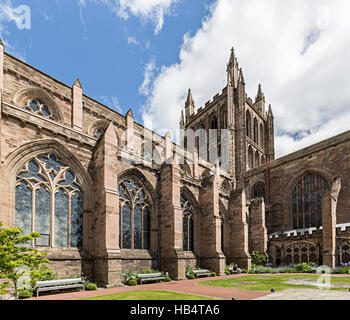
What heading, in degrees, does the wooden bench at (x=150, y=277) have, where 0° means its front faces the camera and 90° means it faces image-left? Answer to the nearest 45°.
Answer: approximately 315°

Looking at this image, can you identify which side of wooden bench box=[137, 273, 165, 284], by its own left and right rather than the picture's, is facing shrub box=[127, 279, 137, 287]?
right

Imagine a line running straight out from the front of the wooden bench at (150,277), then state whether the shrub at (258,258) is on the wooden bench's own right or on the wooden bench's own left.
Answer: on the wooden bench's own left

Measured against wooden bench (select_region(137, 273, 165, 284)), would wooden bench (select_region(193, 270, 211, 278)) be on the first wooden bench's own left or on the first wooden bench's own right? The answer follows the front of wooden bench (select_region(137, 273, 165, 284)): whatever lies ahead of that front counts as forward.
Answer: on the first wooden bench's own left

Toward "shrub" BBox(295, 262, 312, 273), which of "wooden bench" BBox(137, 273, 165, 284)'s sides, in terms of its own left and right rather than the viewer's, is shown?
left
